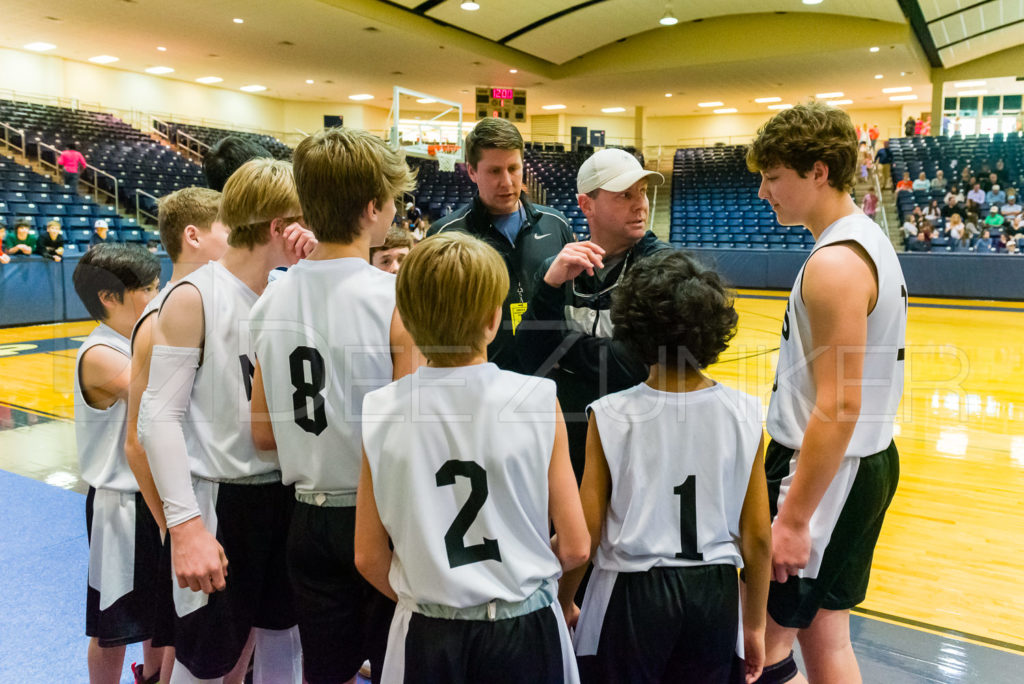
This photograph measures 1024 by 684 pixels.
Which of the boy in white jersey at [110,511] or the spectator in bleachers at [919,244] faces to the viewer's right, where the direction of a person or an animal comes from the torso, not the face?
the boy in white jersey

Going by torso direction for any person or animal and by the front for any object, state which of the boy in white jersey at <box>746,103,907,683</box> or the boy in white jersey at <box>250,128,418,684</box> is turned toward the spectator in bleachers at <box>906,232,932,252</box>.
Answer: the boy in white jersey at <box>250,128,418,684</box>

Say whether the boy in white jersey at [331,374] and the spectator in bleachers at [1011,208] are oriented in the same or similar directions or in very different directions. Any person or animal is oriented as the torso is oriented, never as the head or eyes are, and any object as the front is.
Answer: very different directions

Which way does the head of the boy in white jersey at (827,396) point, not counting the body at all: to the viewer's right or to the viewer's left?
to the viewer's left

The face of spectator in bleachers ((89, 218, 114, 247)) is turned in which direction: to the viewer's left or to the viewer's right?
to the viewer's right

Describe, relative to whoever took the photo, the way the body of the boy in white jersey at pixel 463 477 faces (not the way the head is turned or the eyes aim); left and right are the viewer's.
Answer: facing away from the viewer

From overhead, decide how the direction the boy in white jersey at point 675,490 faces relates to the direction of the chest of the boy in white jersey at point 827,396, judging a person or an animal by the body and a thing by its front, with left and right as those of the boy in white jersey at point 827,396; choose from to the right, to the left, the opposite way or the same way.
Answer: to the right

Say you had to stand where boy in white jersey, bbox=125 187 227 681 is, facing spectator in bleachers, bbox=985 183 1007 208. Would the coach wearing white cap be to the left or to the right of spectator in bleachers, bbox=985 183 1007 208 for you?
right

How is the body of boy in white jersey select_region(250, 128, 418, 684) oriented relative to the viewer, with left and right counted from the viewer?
facing away from the viewer and to the right of the viewer

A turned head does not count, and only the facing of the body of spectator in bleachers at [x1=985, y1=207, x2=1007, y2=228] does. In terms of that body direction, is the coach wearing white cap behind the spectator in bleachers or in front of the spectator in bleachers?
in front

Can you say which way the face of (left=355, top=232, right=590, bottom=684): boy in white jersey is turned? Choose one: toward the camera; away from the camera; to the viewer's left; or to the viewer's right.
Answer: away from the camera

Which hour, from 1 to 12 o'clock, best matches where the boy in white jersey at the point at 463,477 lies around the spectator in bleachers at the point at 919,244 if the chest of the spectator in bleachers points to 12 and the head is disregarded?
The boy in white jersey is roughly at 12 o'clock from the spectator in bleachers.

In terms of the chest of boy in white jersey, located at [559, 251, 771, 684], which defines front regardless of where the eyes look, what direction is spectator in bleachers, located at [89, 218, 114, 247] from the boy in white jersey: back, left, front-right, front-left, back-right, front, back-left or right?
front-left

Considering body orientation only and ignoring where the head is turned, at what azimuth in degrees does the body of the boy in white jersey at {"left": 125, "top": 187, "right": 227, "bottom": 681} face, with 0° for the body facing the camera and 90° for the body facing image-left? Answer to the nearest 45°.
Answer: approximately 270°

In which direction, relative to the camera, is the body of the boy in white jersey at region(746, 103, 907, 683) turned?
to the viewer's left
